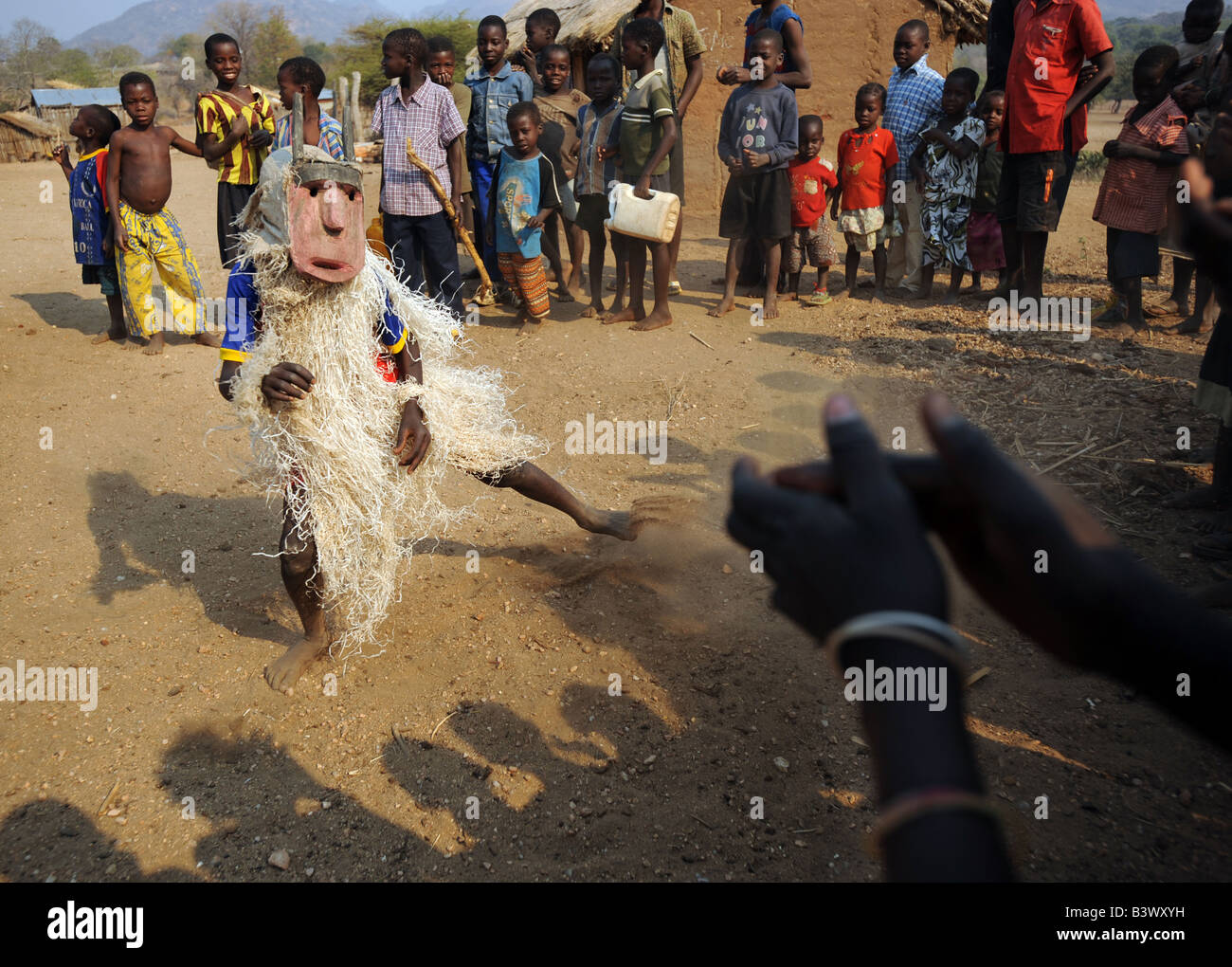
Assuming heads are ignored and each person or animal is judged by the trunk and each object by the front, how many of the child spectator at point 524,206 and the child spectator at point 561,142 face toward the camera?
2

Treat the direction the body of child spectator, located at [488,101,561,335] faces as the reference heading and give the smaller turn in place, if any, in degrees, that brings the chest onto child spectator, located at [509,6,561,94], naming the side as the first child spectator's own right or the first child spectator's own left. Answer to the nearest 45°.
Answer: approximately 180°

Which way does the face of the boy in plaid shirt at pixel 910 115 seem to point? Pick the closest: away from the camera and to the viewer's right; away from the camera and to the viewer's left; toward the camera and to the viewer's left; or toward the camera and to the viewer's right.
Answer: toward the camera and to the viewer's left

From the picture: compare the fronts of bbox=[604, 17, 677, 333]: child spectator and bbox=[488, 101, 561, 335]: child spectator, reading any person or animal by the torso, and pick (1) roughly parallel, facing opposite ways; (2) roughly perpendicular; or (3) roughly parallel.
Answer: roughly perpendicular

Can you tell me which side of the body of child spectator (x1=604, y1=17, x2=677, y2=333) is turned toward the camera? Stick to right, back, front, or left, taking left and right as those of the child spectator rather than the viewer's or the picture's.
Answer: left

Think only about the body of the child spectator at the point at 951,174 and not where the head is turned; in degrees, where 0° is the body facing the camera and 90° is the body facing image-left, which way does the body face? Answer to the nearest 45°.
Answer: approximately 45°

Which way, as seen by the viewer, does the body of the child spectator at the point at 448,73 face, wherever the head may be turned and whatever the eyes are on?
toward the camera

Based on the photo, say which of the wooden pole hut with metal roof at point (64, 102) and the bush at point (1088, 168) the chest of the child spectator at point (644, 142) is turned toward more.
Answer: the wooden pole hut with metal roof

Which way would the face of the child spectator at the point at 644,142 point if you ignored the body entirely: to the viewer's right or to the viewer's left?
to the viewer's left
